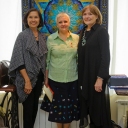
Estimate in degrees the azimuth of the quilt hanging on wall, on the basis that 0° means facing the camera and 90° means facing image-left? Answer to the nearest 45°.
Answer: approximately 0°
